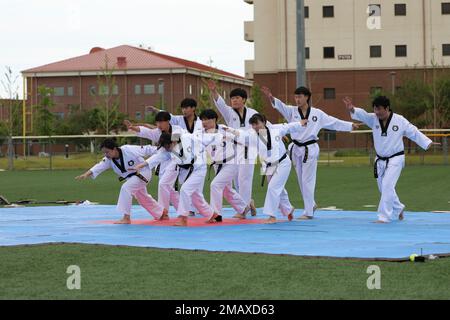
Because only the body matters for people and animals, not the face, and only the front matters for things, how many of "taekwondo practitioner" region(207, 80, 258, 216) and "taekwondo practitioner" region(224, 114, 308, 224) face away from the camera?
0

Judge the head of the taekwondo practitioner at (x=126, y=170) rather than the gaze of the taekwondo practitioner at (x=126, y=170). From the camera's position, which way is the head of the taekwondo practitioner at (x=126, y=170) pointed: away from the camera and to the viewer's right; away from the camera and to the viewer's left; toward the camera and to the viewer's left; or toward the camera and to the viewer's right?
toward the camera and to the viewer's left

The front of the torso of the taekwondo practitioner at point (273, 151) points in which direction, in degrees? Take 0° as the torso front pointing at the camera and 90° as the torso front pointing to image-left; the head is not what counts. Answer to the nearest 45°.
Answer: approximately 45°

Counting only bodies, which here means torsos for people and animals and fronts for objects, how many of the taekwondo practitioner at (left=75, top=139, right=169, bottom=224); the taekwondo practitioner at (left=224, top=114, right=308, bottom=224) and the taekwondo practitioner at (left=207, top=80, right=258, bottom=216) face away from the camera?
0

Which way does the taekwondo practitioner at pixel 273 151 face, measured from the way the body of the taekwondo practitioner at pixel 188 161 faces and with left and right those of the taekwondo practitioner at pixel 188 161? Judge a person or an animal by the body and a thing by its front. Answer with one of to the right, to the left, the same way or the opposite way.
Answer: the same way

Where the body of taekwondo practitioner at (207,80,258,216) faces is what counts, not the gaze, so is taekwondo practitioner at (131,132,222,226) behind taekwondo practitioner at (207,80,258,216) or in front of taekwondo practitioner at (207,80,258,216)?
in front

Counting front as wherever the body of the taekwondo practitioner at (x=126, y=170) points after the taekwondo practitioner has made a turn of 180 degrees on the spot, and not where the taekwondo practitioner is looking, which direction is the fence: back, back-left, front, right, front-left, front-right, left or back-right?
front-left

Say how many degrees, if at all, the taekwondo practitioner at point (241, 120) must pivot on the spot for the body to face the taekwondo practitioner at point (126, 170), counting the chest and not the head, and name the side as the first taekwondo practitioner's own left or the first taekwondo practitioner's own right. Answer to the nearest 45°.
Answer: approximately 45° to the first taekwondo practitioner's own right

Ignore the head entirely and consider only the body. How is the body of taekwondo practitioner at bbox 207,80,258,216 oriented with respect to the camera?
toward the camera

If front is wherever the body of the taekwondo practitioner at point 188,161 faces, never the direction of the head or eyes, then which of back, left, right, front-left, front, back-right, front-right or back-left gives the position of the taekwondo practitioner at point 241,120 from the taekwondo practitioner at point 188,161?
back

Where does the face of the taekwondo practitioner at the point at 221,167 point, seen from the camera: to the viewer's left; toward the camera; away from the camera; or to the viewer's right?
toward the camera

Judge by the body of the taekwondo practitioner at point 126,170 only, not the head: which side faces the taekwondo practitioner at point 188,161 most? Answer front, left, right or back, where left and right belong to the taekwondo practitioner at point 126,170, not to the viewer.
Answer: left

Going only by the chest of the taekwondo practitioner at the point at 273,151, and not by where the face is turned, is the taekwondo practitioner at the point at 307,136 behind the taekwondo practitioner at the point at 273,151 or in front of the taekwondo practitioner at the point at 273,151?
behind
